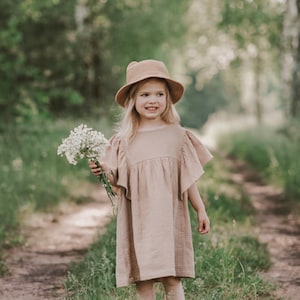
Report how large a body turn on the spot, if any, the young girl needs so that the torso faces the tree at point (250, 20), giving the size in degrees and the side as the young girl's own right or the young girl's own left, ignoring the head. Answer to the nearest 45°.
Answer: approximately 180°

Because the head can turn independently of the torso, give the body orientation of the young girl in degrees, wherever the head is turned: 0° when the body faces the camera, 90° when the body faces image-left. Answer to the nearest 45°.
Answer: approximately 0°
